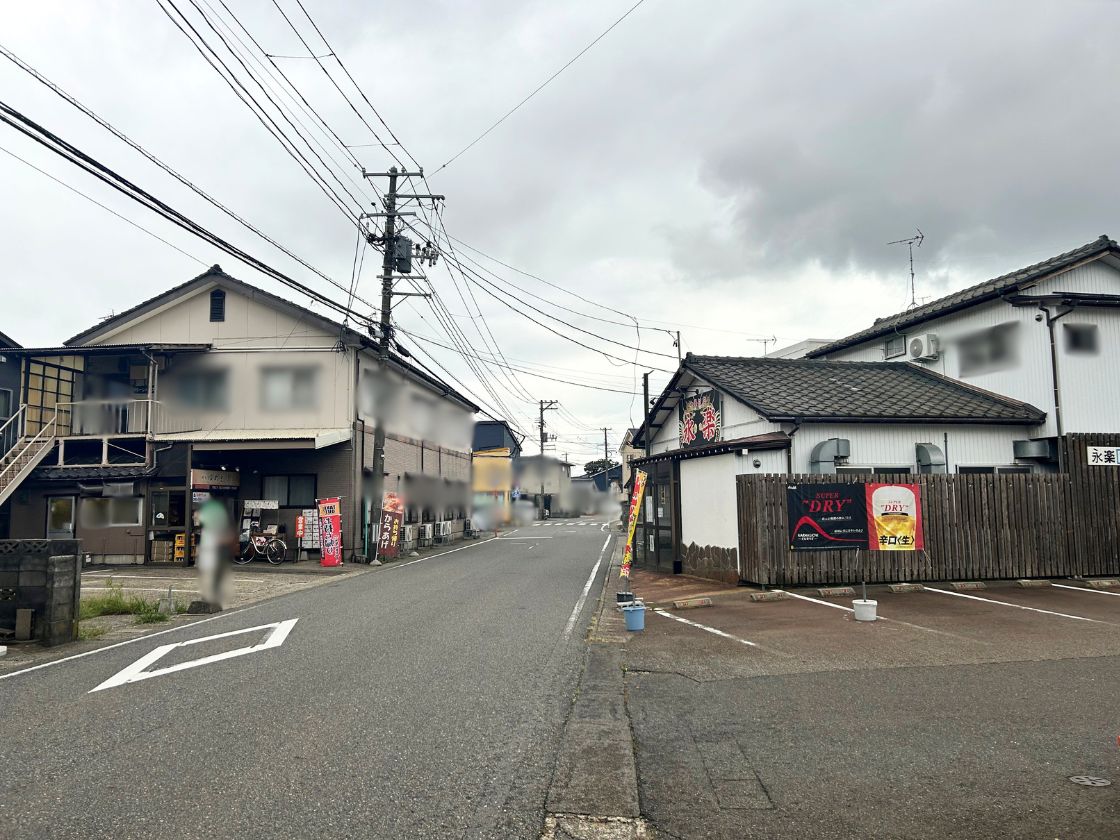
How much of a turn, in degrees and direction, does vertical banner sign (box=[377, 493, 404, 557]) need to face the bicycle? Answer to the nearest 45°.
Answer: approximately 90° to its right

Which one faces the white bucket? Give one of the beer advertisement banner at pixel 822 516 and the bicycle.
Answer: the beer advertisement banner

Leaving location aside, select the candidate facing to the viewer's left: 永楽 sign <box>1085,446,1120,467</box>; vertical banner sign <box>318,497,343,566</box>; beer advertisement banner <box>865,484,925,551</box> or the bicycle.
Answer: the bicycle

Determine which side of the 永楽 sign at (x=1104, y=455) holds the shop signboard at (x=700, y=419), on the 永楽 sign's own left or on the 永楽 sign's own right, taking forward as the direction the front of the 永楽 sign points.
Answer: on the 永楽 sign's own right

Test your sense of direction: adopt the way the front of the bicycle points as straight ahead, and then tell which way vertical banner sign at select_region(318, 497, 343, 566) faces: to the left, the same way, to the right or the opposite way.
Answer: to the left

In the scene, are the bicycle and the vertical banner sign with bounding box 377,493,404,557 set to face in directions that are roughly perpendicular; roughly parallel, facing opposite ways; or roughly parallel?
roughly perpendicular

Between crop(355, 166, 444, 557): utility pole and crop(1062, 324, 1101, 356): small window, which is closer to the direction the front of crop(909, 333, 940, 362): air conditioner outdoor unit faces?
the utility pole

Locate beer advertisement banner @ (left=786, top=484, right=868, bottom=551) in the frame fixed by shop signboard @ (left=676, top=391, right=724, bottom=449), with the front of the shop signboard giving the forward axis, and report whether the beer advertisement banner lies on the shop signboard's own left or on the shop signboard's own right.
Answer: on the shop signboard's own left

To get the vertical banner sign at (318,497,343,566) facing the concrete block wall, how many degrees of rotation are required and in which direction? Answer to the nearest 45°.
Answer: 0° — it already faces it

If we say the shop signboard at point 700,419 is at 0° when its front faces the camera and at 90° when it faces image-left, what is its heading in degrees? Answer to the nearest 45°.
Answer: approximately 45°
